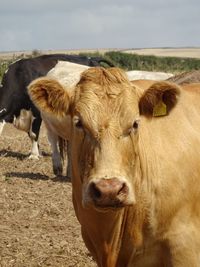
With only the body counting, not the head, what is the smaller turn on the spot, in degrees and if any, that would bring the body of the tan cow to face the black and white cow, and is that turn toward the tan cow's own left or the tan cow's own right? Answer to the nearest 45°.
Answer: approximately 135° to the tan cow's own right

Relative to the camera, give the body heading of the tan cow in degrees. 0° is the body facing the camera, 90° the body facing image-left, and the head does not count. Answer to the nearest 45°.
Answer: approximately 45°
